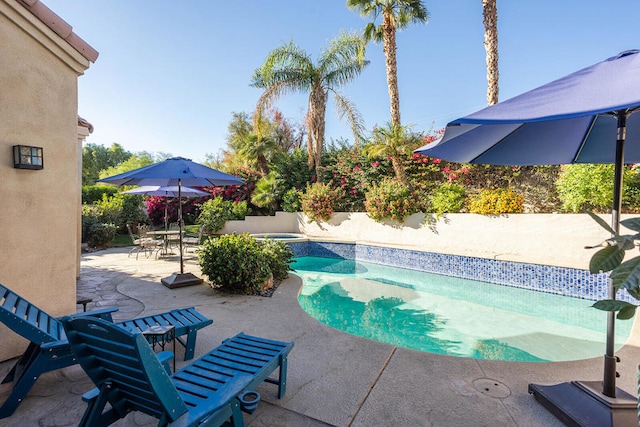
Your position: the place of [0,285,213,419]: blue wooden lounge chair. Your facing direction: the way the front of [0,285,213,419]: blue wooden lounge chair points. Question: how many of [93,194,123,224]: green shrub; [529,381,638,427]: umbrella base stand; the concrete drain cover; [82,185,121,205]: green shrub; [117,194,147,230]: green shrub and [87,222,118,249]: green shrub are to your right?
2

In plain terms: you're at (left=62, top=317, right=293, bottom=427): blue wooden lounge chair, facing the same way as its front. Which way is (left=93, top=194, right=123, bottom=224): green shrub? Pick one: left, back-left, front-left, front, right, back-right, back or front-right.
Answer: front-left

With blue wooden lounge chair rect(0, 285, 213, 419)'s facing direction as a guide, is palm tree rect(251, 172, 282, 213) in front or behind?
in front

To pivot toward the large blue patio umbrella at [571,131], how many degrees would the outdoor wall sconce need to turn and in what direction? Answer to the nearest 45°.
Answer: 0° — it already faces it

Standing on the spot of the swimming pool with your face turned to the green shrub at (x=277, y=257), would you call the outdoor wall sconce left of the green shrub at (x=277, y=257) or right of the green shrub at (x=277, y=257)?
left

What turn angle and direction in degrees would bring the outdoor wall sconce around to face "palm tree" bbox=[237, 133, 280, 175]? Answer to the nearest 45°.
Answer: approximately 90° to its left

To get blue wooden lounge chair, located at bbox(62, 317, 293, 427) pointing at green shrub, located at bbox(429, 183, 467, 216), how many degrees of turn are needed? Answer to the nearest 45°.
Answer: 0° — it already faces it

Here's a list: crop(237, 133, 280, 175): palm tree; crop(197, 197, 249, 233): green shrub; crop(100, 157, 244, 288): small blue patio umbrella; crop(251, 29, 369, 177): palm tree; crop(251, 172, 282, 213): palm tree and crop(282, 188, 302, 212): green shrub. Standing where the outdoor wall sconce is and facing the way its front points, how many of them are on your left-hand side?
6

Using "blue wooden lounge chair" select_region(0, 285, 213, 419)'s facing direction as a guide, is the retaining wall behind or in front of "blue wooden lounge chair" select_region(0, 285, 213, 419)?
in front

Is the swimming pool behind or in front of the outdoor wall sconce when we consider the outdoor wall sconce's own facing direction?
in front

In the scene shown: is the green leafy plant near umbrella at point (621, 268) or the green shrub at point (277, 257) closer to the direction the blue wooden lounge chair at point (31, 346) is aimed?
the green shrub

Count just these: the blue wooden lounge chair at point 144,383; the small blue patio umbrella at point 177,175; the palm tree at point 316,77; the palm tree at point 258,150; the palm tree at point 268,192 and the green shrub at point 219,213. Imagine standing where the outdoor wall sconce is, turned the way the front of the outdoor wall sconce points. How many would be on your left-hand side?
5

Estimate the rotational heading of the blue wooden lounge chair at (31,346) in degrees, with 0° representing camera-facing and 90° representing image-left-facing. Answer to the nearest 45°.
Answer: approximately 225°

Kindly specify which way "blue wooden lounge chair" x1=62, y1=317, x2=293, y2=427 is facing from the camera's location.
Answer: facing away from the viewer and to the right of the viewer
